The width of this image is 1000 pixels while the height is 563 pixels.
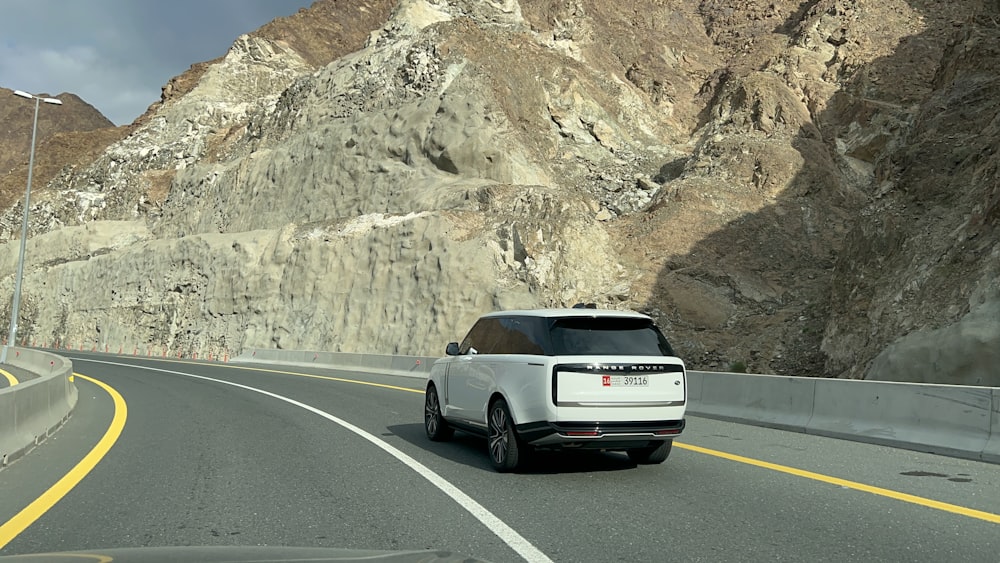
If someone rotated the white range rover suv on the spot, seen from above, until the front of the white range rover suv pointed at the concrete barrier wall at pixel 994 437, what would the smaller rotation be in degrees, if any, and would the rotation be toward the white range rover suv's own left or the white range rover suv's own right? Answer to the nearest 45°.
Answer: approximately 135° to the white range rover suv's own right

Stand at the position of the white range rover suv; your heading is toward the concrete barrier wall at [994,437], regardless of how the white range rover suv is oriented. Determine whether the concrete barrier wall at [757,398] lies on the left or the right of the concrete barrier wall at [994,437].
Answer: left

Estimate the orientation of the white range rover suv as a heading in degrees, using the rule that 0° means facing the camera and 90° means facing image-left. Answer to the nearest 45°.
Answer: approximately 135°

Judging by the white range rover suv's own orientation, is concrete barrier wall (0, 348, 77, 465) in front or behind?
in front

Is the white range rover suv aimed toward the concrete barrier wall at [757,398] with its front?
no

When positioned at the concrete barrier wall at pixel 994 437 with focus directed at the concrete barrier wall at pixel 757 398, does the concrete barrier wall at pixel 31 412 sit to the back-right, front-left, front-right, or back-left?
front-left
